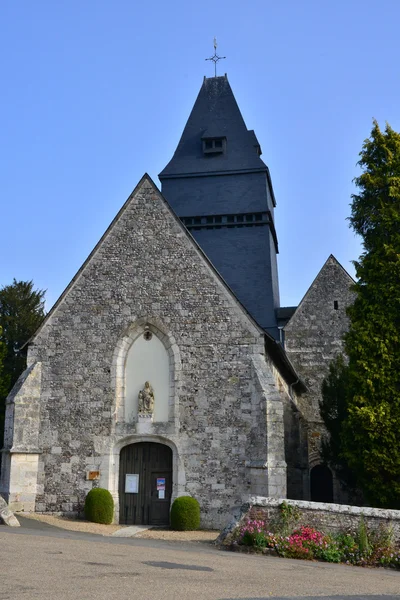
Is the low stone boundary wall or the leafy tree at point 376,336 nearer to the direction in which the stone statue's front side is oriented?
the low stone boundary wall

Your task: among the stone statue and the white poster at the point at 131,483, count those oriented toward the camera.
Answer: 2

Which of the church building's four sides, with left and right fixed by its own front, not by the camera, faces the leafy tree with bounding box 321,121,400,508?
left

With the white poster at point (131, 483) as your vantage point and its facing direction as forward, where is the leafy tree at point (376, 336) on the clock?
The leafy tree is roughly at 10 o'clock from the white poster.

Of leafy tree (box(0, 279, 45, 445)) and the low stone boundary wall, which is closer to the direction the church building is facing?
the low stone boundary wall
